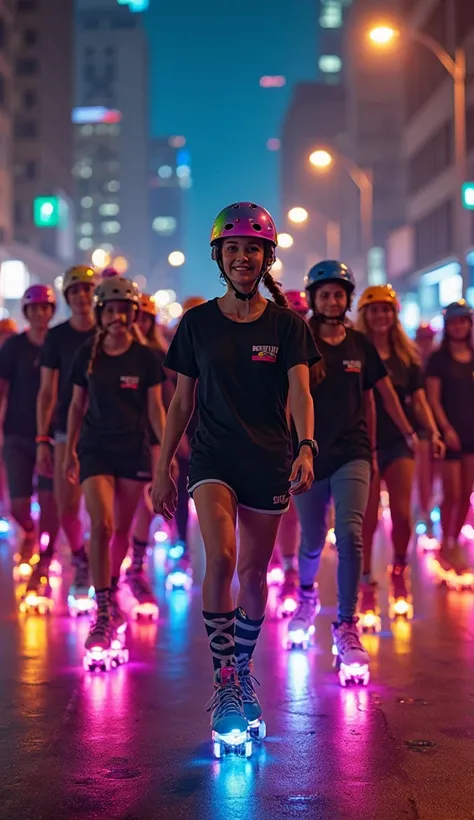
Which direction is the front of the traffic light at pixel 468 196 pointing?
toward the camera
